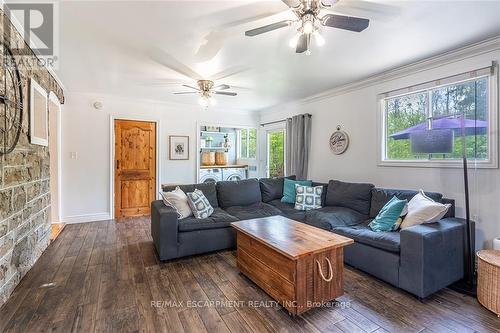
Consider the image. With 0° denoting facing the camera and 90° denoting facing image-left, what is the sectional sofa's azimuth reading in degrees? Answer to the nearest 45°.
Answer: approximately 0°

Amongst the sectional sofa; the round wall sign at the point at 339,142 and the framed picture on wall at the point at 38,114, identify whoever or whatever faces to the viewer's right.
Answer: the framed picture on wall

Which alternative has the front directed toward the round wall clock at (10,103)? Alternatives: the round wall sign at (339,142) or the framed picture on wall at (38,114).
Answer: the round wall sign at (339,142)

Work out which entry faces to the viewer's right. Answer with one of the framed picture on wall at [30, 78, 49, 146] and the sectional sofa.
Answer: the framed picture on wall

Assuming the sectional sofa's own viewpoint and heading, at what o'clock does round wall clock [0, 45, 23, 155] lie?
The round wall clock is roughly at 2 o'clock from the sectional sofa.

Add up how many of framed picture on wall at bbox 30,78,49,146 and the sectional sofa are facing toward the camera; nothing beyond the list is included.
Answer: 1

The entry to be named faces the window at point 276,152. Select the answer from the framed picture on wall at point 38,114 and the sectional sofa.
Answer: the framed picture on wall

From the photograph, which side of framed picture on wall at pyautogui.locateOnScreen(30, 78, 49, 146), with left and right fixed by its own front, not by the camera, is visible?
right

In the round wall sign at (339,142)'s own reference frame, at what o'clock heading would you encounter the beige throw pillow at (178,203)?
The beige throw pillow is roughly at 12 o'clock from the round wall sign.

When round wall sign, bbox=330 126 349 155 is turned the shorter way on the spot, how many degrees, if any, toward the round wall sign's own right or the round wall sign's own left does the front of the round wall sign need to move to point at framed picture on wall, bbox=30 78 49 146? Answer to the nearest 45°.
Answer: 0° — it already faces it
